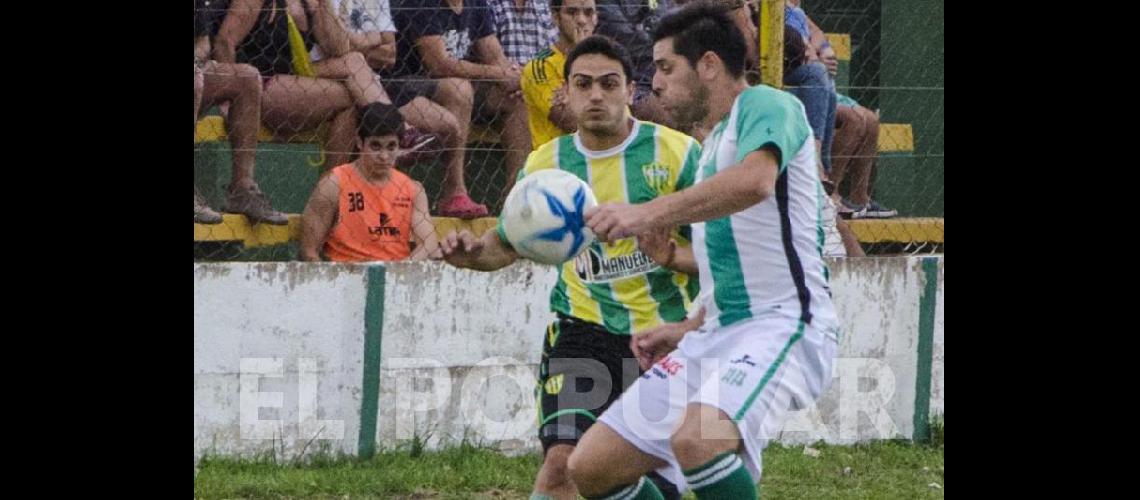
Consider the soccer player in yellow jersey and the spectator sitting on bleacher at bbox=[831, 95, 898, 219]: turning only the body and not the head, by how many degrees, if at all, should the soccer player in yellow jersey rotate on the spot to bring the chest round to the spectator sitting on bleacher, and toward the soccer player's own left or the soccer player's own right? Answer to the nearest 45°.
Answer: approximately 135° to the soccer player's own left

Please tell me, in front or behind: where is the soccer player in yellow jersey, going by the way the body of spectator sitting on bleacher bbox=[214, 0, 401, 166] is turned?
in front

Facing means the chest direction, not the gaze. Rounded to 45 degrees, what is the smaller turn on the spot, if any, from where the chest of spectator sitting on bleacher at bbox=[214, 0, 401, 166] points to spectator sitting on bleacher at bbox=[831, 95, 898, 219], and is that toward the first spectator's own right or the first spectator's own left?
approximately 45° to the first spectator's own left

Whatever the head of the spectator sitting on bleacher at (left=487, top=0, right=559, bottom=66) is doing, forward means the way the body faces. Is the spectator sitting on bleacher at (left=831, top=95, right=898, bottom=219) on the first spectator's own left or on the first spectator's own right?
on the first spectator's own left

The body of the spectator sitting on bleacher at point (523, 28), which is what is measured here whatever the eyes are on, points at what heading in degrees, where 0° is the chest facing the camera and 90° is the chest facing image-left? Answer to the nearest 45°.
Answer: approximately 0°

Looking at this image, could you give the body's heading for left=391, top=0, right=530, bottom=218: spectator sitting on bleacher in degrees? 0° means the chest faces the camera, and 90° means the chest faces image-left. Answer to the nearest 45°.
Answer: approximately 315°

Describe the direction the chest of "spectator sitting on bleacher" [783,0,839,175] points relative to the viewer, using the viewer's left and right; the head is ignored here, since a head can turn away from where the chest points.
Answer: facing the viewer and to the right of the viewer

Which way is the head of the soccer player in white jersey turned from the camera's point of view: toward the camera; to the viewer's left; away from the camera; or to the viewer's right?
to the viewer's left

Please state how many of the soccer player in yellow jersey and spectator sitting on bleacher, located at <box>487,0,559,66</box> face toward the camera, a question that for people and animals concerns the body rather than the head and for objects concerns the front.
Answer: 2

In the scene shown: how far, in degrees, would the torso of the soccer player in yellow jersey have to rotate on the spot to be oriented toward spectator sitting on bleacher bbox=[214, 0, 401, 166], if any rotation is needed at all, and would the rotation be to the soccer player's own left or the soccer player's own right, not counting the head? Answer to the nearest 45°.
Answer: approximately 135° to the soccer player's own right
